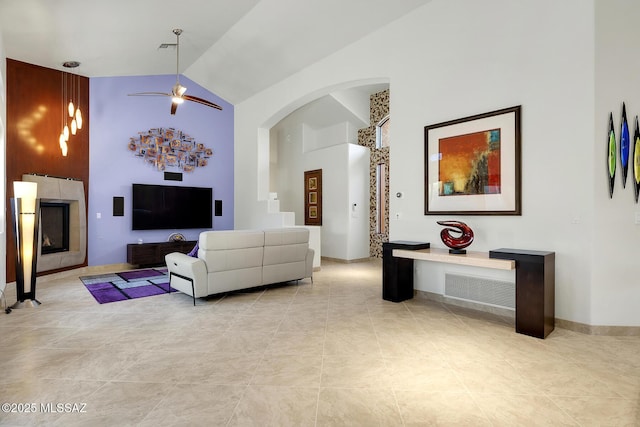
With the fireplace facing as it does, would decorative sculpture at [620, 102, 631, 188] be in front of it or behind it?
in front

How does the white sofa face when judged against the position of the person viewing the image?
facing away from the viewer and to the left of the viewer

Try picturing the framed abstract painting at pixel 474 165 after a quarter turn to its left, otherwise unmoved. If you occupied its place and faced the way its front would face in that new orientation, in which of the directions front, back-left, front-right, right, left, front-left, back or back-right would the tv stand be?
back-right

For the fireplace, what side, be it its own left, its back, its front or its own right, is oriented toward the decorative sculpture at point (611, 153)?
front

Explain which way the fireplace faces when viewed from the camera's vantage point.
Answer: facing the viewer and to the right of the viewer

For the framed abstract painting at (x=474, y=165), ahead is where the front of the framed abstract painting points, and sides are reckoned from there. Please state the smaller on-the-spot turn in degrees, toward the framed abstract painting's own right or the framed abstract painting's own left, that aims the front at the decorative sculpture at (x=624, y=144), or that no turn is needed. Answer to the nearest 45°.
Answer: approximately 135° to the framed abstract painting's own left

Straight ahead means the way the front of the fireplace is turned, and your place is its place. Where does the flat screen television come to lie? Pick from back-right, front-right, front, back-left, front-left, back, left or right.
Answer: front-left

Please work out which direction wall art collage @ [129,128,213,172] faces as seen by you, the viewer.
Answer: facing the viewer

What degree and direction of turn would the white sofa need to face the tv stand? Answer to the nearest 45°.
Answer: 0° — it already faces it

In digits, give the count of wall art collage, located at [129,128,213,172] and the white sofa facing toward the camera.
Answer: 1

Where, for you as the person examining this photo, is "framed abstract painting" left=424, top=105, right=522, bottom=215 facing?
facing the viewer and to the left of the viewer

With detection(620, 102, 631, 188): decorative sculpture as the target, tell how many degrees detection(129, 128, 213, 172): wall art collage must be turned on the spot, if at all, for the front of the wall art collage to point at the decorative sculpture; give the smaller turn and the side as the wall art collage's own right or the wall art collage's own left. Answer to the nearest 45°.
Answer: approximately 45° to the wall art collage's own left

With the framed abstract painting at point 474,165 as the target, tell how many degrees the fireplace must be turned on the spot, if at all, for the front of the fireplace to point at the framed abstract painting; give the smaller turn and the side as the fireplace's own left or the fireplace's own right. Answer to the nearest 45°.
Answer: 0° — it already faces it
